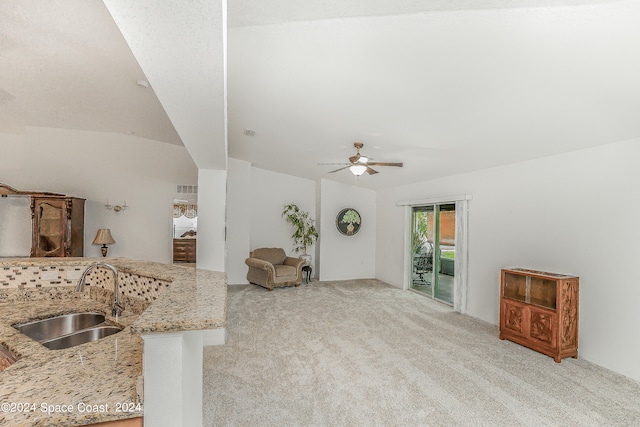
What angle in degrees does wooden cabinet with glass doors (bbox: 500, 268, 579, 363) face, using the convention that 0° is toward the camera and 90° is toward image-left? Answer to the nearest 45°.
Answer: approximately 45°

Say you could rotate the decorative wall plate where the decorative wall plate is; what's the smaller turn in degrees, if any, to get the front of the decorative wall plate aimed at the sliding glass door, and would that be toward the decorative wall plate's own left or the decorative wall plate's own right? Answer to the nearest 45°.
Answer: approximately 45° to the decorative wall plate's own left

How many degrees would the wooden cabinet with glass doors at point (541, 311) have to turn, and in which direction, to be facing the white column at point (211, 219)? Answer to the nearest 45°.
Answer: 0° — it already faces it

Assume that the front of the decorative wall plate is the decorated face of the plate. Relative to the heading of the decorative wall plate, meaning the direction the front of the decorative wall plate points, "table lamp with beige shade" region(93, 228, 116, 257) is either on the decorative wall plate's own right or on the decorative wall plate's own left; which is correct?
on the decorative wall plate's own right

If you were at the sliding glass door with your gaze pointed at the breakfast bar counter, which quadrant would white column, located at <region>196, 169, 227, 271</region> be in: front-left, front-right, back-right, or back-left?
front-right

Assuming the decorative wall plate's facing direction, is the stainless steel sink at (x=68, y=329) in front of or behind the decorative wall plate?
in front

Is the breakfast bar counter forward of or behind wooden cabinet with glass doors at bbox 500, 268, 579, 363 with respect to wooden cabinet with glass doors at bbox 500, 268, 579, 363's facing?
forward

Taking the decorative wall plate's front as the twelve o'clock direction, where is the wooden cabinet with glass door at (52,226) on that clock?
The wooden cabinet with glass door is roughly at 2 o'clock from the decorative wall plate.

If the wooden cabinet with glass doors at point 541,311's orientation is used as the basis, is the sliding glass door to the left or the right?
on its right

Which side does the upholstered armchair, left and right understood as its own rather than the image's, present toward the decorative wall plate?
left

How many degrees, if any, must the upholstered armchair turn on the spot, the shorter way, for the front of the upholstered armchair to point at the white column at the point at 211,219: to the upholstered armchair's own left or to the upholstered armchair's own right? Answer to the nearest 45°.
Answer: approximately 45° to the upholstered armchair's own right

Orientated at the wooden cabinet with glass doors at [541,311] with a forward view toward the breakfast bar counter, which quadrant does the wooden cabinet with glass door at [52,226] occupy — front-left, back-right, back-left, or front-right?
front-right

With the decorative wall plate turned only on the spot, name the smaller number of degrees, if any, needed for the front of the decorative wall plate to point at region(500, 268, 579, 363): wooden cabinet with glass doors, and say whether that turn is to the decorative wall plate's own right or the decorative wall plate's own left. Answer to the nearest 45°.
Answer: approximately 45° to the decorative wall plate's own left

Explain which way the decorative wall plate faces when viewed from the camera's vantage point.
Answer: facing the viewer

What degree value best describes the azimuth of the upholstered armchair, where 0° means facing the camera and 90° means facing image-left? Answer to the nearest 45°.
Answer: approximately 315°
